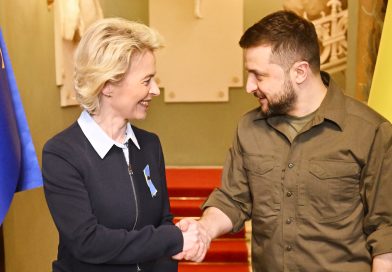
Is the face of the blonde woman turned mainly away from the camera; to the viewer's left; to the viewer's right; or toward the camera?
to the viewer's right

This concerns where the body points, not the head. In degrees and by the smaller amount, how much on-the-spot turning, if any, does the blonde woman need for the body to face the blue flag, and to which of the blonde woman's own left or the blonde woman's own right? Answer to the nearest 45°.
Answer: approximately 180°

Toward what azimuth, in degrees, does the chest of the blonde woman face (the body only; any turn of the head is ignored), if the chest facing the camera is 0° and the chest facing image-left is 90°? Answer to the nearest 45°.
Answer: approximately 315°
